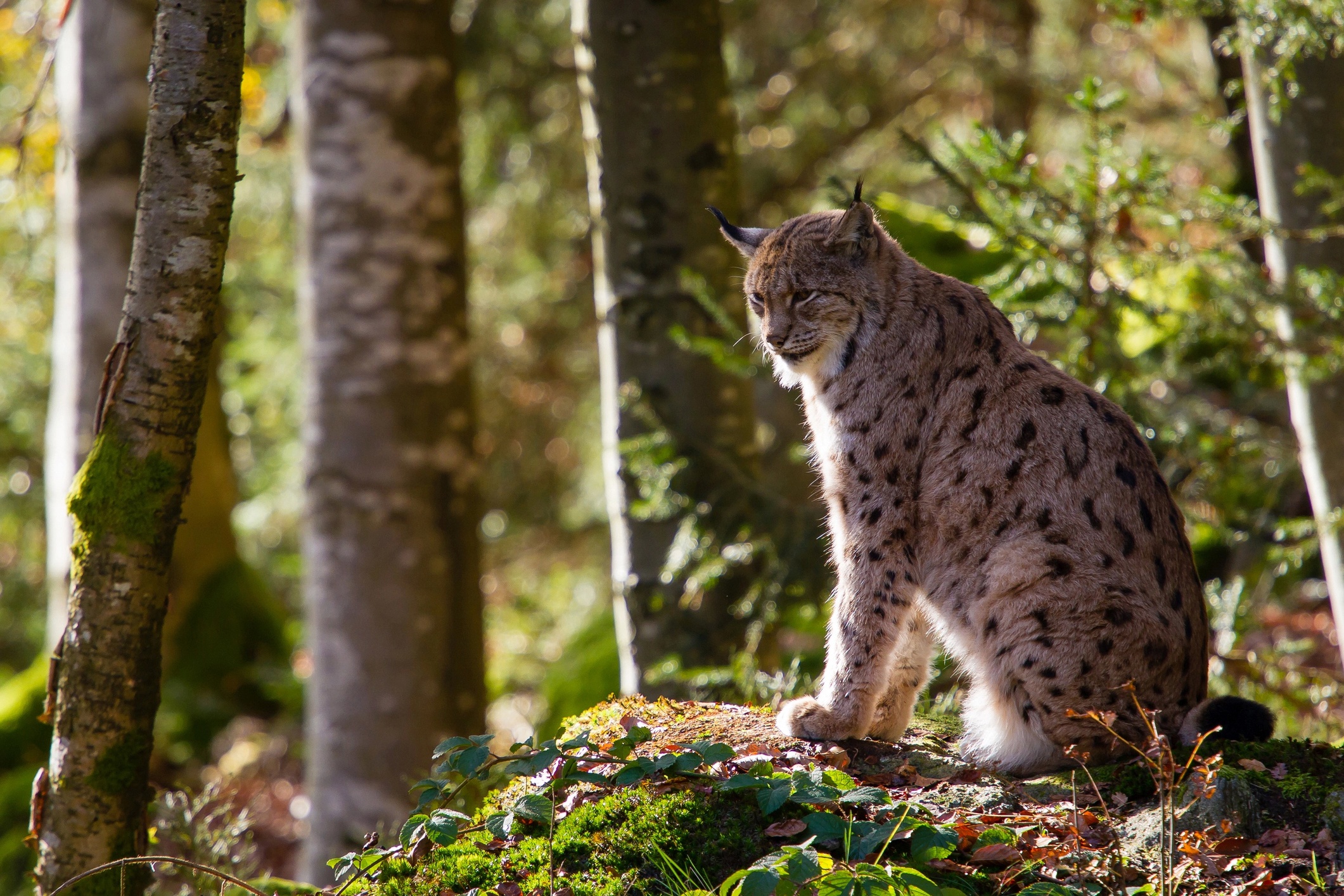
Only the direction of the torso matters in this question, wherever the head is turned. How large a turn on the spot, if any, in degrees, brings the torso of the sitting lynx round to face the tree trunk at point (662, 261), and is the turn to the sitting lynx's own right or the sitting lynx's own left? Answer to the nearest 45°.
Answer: approximately 45° to the sitting lynx's own right

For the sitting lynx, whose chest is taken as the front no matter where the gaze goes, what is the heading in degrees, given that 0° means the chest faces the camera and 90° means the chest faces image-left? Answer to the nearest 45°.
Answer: approximately 90°

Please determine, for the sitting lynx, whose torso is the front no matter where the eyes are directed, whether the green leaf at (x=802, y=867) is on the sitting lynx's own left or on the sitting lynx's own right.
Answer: on the sitting lynx's own left

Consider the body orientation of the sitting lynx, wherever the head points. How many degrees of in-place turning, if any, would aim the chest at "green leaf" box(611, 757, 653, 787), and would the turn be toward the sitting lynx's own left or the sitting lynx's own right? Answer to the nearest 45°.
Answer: approximately 45° to the sitting lynx's own left

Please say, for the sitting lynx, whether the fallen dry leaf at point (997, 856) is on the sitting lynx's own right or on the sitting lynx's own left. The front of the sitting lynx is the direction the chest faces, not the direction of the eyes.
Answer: on the sitting lynx's own left

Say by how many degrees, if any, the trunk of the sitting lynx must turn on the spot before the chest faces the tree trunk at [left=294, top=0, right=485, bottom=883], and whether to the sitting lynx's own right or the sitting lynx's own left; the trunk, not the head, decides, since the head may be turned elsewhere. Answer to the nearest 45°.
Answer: approximately 45° to the sitting lynx's own right

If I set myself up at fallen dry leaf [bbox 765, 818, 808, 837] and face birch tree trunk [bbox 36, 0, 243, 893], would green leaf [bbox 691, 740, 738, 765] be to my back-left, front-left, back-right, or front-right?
front-right

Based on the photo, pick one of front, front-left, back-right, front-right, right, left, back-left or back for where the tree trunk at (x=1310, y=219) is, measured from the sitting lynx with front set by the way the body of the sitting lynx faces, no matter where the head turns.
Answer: back-right

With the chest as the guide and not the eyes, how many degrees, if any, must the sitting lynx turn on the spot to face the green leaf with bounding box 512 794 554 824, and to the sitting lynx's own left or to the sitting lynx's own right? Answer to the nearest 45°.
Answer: approximately 45° to the sitting lynx's own left

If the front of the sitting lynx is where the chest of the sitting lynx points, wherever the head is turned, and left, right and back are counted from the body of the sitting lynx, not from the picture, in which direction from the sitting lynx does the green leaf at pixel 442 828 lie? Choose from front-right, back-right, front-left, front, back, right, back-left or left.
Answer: front-left

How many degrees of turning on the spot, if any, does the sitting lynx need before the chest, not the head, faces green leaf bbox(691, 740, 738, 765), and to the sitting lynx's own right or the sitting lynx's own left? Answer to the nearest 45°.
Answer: approximately 45° to the sitting lynx's own left

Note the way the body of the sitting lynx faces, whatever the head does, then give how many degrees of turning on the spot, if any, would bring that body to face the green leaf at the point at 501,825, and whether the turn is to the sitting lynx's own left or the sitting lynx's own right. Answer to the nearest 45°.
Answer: approximately 45° to the sitting lynx's own left
